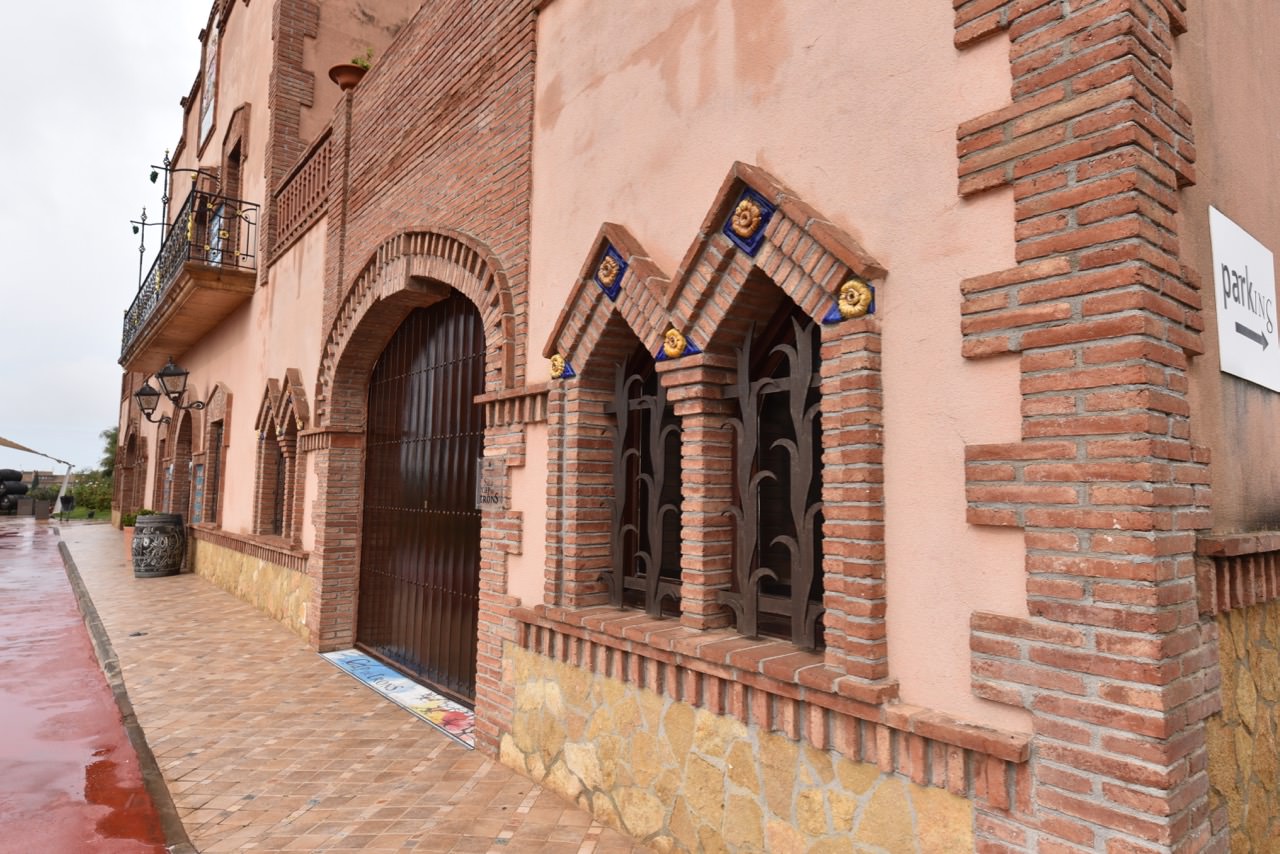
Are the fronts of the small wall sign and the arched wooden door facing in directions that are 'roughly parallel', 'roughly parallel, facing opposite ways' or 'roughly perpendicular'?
roughly parallel

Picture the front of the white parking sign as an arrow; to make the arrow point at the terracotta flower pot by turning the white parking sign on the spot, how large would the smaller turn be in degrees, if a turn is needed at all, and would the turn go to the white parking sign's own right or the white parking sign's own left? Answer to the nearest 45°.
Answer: approximately 135° to the white parking sign's own right

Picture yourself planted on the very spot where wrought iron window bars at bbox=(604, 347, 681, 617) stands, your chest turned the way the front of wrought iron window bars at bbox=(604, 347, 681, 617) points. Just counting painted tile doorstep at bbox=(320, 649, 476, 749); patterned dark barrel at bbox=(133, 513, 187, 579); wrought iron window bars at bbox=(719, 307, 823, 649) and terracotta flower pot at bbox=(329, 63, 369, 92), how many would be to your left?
1

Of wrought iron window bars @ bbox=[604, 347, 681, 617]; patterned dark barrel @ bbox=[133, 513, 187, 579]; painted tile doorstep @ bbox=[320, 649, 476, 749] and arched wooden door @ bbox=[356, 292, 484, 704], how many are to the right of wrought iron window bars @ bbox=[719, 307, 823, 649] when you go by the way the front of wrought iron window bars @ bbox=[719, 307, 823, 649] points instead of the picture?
4

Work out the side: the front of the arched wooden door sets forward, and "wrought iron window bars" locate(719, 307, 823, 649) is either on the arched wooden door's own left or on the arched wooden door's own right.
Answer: on the arched wooden door's own left

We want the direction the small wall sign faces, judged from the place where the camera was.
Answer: facing the viewer and to the left of the viewer

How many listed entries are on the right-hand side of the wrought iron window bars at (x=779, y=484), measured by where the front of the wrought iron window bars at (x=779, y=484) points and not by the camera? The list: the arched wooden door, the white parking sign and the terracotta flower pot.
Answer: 2

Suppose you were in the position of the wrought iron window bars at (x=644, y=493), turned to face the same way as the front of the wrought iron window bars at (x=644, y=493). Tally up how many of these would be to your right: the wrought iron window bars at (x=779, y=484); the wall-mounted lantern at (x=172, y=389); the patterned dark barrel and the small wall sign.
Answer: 3

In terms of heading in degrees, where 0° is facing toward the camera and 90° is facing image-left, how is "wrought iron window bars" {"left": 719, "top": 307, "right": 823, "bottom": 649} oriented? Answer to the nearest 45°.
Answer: approximately 45°

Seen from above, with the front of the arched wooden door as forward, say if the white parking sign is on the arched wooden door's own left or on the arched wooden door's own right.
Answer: on the arched wooden door's own left

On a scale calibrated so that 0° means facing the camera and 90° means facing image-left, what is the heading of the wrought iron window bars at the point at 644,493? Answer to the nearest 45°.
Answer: approximately 45°

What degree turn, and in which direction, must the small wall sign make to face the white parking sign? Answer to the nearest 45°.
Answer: approximately 90° to its left

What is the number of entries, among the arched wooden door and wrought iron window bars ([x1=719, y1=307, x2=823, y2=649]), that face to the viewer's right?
0

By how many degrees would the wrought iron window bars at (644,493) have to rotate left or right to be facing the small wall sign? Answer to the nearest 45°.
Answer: approximately 90° to its right

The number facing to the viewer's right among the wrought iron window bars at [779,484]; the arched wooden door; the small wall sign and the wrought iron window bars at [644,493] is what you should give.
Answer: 0

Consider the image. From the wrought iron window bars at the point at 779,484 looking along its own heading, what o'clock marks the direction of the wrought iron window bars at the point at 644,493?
the wrought iron window bars at the point at 644,493 is roughly at 3 o'clock from the wrought iron window bars at the point at 779,484.

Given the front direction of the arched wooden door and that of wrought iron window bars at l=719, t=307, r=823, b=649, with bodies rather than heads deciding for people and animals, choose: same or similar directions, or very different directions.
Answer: same or similar directions
